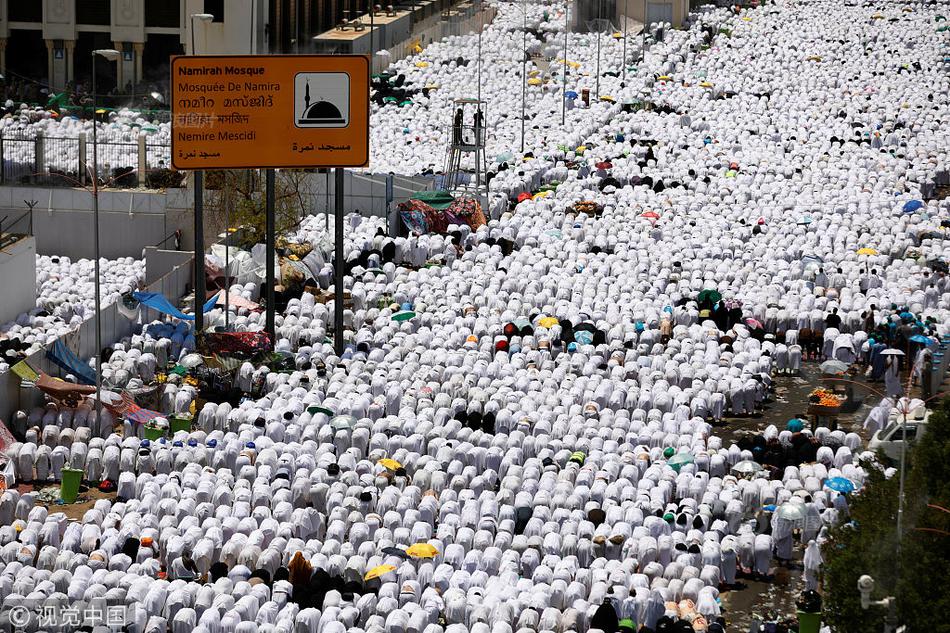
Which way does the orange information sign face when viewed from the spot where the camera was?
facing the viewer

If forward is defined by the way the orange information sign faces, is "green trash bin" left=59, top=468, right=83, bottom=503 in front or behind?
in front

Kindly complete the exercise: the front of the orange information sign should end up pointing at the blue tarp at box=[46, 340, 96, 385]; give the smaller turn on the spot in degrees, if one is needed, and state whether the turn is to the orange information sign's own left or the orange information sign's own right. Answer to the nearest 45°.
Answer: approximately 45° to the orange information sign's own right

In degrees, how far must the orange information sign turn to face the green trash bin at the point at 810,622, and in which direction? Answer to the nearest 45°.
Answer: approximately 45° to its left

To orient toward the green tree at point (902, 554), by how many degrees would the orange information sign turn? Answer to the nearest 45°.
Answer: approximately 45° to its left

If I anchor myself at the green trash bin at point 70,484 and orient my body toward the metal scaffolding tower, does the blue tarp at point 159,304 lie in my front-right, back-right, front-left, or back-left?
front-left

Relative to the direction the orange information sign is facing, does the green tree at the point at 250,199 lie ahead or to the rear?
to the rear

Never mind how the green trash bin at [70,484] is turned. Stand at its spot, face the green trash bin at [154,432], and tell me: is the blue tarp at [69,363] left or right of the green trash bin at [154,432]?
left
